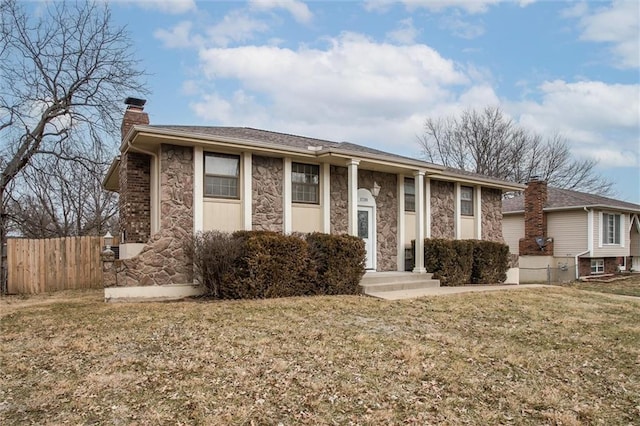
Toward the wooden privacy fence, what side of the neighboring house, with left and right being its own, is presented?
right

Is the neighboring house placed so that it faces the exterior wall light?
no

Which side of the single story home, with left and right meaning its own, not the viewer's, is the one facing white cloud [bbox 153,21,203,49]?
back

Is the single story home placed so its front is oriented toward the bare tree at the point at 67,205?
no

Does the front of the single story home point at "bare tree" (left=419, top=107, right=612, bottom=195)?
no

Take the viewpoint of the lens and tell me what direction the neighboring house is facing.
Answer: facing the viewer and to the right of the viewer

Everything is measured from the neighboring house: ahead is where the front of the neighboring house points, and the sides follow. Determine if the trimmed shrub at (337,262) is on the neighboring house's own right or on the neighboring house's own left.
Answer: on the neighboring house's own right

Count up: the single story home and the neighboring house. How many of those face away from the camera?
0

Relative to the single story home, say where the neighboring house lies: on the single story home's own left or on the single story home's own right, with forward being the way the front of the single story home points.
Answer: on the single story home's own left

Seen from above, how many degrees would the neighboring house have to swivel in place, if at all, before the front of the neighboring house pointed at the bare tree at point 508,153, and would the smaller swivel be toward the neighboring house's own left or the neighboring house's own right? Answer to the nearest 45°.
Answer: approximately 135° to the neighboring house's own left

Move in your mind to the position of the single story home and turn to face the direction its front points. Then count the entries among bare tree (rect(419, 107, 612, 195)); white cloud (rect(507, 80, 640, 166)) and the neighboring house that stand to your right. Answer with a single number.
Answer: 0
